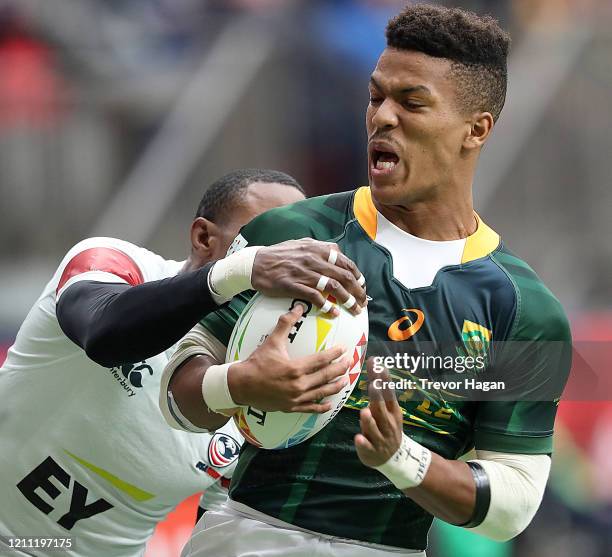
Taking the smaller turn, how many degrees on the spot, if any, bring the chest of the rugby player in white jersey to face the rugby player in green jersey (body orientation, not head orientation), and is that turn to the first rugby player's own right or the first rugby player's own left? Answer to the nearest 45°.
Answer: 0° — they already face them

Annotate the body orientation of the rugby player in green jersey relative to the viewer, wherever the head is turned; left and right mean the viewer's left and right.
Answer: facing the viewer

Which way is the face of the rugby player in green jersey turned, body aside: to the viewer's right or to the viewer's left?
to the viewer's left

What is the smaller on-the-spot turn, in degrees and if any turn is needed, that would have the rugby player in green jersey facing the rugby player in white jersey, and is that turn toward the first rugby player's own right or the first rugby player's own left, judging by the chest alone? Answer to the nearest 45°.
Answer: approximately 135° to the first rugby player's own right

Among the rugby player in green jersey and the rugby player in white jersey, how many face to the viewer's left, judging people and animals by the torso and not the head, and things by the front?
0

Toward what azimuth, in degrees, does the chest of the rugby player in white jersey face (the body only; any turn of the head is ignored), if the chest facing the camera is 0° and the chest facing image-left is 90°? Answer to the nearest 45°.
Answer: approximately 315°
